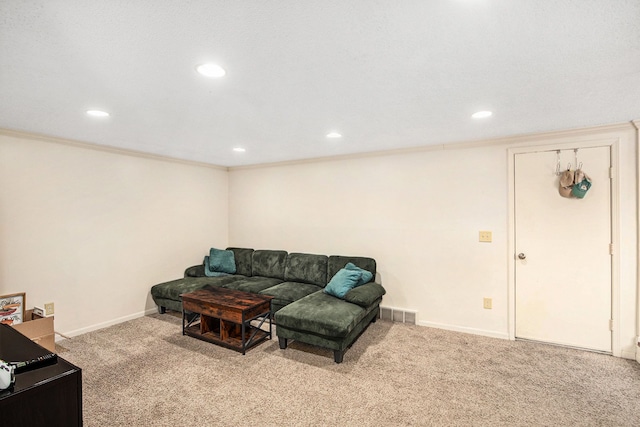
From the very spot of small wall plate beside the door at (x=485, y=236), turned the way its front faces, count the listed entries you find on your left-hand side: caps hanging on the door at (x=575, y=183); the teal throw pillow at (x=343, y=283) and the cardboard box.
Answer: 1

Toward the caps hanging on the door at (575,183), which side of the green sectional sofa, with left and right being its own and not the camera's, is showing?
left

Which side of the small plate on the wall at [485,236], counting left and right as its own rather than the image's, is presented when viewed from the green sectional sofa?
right

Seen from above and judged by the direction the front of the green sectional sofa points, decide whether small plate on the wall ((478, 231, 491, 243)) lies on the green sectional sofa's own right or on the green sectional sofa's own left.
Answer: on the green sectional sofa's own left

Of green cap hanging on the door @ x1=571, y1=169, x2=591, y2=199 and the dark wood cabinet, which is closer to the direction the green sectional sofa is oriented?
the dark wood cabinet

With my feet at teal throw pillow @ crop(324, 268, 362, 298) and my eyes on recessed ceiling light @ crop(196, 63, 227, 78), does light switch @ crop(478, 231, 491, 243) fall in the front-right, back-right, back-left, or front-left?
back-left

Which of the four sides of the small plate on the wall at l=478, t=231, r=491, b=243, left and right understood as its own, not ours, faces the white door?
left

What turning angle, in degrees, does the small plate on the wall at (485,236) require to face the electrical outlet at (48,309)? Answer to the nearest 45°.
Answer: approximately 45° to its right

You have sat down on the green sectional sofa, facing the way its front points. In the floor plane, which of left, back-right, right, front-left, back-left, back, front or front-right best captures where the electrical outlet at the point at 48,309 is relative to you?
front-right

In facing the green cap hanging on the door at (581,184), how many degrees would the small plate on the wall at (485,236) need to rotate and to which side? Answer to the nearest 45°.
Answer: approximately 90° to its left
